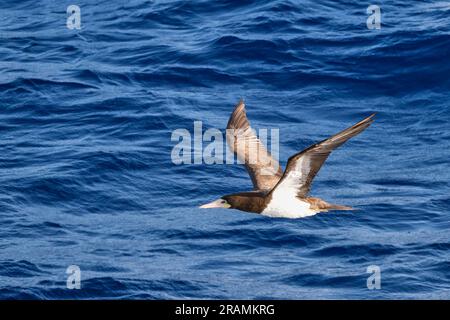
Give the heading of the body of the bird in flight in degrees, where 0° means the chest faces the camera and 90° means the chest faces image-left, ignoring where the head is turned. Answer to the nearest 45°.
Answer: approximately 90°
